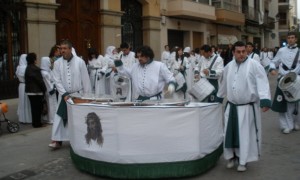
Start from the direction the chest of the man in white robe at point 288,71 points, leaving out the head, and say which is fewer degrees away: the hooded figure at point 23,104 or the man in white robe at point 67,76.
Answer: the man in white robe

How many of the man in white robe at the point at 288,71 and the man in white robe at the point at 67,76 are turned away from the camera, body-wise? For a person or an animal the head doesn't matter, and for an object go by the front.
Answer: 0

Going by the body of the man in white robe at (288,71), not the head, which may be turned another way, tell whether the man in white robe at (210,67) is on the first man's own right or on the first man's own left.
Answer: on the first man's own right

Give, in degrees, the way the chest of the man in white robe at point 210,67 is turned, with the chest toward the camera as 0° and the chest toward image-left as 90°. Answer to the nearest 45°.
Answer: approximately 45°

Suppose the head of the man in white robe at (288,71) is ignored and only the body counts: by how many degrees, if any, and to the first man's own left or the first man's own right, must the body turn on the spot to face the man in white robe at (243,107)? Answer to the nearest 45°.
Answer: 0° — they already face them

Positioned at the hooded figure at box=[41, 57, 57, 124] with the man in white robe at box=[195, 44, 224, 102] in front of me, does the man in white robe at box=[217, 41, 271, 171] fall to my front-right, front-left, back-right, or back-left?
front-right

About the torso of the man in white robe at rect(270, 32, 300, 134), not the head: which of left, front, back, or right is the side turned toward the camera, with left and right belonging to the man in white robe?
front

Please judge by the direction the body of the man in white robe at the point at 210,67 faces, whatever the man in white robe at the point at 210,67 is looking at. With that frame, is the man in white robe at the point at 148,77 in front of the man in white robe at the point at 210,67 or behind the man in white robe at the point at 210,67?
in front

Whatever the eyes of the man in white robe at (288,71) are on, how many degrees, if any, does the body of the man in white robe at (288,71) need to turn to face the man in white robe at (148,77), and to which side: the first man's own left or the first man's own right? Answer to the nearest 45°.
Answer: approximately 45° to the first man's own right

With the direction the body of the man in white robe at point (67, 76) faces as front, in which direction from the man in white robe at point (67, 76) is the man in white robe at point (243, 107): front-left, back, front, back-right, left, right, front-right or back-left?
left
